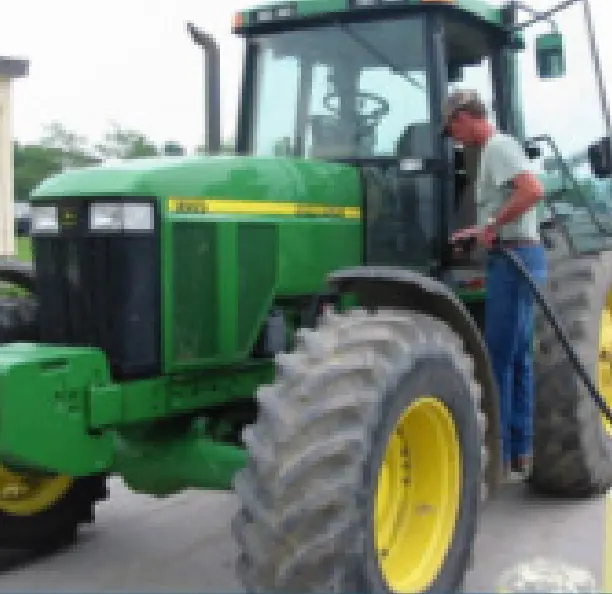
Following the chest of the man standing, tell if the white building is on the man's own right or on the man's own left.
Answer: on the man's own right

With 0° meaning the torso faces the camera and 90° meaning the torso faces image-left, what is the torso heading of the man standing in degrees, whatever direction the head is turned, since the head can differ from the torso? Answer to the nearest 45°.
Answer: approximately 90°
